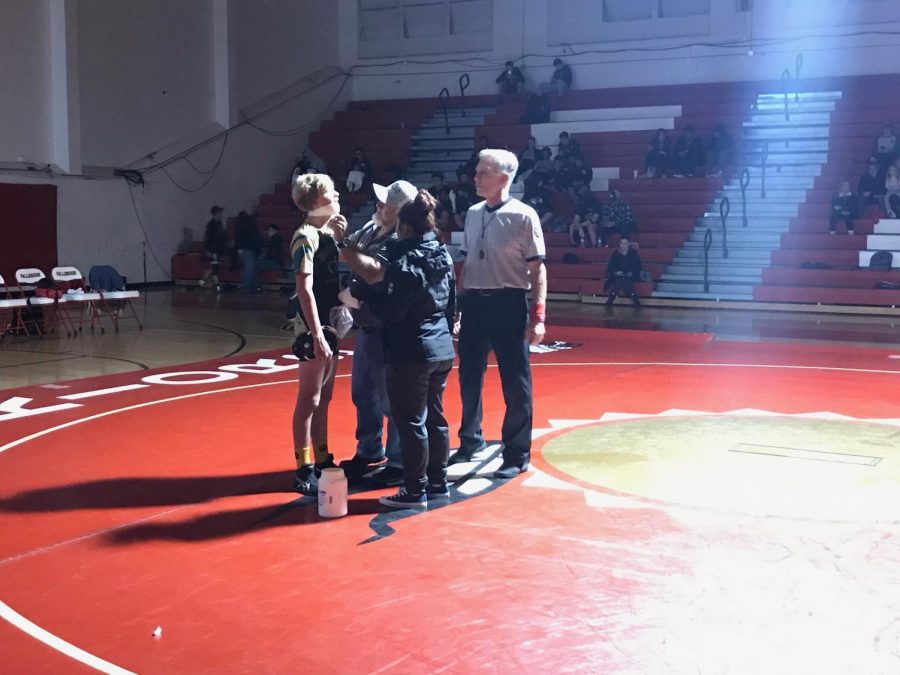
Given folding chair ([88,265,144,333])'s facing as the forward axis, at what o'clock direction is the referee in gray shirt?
The referee in gray shirt is roughly at 1 o'clock from the folding chair.

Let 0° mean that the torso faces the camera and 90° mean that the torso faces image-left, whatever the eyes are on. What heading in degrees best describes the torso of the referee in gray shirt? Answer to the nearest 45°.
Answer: approximately 45°

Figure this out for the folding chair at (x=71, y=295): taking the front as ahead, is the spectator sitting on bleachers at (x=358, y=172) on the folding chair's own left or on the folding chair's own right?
on the folding chair's own left

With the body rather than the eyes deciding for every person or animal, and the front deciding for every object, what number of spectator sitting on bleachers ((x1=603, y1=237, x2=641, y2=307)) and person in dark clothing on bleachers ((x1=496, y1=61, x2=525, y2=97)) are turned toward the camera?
2

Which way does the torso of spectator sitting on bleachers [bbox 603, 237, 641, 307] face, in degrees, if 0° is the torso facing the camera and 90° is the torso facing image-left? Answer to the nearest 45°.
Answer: approximately 0°

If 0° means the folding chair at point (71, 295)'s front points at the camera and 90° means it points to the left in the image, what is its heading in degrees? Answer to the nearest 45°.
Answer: approximately 315°

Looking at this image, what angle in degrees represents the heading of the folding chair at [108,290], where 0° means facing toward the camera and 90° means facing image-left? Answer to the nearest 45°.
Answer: approximately 315°
